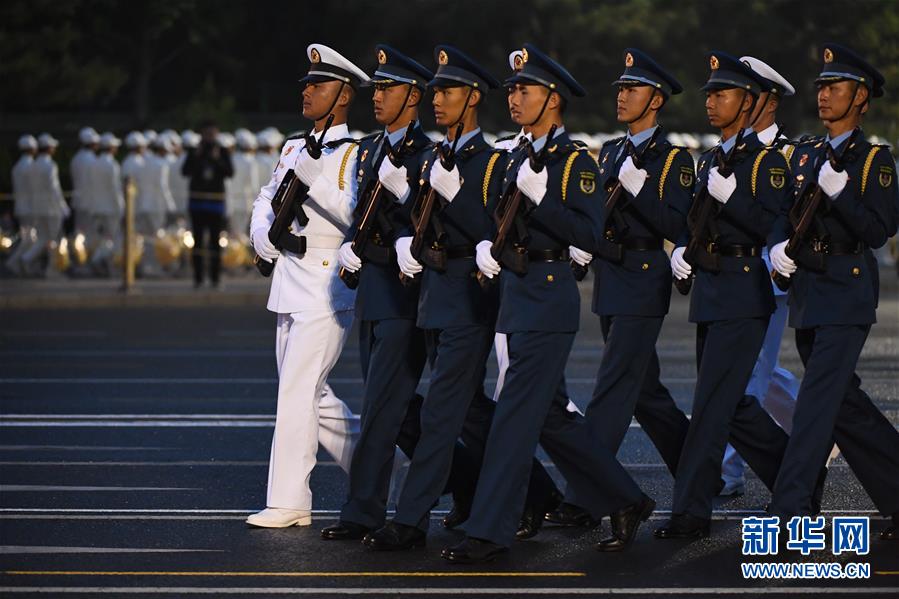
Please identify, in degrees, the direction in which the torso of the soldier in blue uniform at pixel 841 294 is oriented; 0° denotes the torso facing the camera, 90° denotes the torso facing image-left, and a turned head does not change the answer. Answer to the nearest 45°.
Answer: approximately 45°

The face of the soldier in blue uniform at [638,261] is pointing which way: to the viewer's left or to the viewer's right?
to the viewer's left

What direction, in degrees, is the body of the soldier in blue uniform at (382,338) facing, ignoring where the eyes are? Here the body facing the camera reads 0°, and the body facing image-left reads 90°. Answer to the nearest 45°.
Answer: approximately 45°

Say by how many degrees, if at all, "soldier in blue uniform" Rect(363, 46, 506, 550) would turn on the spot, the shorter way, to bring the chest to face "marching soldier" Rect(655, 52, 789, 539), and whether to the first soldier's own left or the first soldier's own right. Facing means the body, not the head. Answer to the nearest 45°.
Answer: approximately 135° to the first soldier's own left

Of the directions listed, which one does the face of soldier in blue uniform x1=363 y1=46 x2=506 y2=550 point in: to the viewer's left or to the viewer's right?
to the viewer's left
